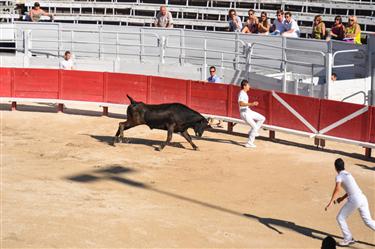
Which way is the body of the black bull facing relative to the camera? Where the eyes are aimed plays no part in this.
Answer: to the viewer's right

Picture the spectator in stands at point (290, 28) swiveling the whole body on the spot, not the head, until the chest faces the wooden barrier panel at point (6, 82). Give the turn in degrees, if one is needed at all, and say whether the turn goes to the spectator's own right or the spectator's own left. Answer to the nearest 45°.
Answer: approximately 45° to the spectator's own right

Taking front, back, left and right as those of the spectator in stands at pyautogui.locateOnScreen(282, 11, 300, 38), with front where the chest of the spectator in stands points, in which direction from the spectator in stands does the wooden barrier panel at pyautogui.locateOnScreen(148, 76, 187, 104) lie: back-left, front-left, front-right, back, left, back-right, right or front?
front

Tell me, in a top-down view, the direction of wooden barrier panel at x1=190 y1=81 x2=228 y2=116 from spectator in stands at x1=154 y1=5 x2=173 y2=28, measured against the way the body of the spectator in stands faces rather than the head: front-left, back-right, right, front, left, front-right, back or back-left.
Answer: front

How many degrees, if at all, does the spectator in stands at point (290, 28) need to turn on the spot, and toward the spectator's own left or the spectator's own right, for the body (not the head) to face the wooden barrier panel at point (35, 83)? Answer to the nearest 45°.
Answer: approximately 45° to the spectator's own right

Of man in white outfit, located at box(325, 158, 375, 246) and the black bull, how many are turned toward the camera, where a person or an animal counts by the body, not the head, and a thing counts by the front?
0

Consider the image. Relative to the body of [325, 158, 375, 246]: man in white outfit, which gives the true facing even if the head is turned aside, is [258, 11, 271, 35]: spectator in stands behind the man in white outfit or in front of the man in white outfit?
in front

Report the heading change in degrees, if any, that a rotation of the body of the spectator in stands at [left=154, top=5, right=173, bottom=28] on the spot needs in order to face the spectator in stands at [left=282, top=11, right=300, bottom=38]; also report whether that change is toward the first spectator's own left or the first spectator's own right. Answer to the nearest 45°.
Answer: approximately 45° to the first spectator's own left

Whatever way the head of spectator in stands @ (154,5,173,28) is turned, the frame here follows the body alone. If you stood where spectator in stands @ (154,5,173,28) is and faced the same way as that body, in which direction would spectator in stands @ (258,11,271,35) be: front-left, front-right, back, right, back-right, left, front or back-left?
front-left

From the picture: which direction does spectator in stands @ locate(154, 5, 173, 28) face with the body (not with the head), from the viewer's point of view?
toward the camera

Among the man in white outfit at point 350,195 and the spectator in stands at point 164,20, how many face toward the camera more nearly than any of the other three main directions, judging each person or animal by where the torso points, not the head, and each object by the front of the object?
1
